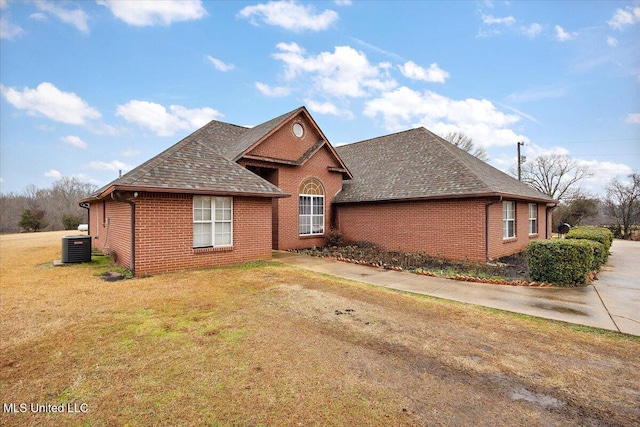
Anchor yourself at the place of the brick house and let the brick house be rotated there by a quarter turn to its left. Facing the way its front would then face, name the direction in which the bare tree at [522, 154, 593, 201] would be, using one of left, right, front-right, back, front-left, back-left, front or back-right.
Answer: front

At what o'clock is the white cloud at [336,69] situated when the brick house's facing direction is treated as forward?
The white cloud is roughly at 8 o'clock from the brick house.

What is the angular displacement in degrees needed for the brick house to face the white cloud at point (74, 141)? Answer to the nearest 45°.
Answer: approximately 180°

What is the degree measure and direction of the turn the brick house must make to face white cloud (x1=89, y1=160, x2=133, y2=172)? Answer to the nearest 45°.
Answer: approximately 180°
